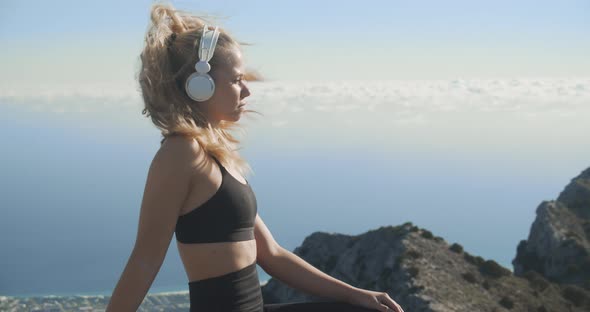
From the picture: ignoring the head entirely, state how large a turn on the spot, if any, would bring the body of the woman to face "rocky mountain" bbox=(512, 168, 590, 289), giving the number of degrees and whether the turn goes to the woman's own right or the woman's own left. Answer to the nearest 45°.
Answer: approximately 45° to the woman's own left

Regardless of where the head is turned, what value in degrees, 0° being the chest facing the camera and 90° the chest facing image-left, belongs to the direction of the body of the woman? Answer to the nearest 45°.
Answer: approximately 270°

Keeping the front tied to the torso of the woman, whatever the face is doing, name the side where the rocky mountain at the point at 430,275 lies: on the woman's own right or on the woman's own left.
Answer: on the woman's own left

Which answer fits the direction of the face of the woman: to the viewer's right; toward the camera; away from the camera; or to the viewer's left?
to the viewer's right
